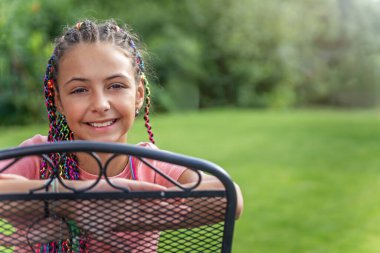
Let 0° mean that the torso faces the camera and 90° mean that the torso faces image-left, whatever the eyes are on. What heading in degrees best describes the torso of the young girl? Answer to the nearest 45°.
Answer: approximately 0°

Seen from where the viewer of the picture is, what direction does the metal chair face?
facing away from the viewer
